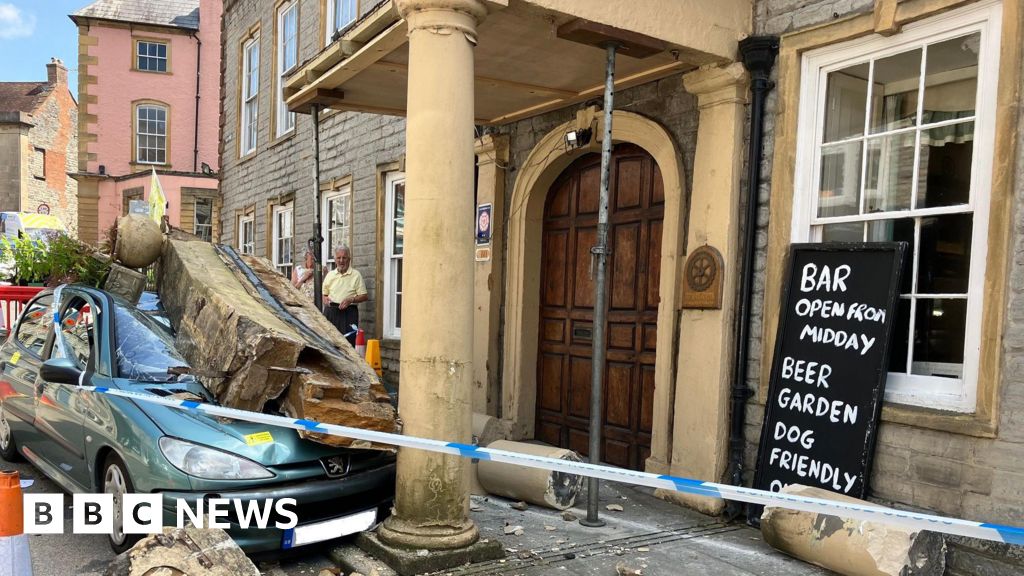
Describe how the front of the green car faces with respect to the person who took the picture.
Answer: facing the viewer and to the right of the viewer

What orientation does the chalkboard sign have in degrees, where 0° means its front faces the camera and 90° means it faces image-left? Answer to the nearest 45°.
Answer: approximately 45°

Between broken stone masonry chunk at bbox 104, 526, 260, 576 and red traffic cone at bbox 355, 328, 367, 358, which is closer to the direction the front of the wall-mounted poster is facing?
the broken stone masonry chunk

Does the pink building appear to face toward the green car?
yes

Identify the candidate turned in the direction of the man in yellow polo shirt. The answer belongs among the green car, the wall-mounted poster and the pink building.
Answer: the pink building

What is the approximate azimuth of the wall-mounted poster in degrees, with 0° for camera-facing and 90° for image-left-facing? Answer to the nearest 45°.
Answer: approximately 45°

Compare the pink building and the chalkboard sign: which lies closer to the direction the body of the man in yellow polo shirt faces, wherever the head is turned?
the chalkboard sign

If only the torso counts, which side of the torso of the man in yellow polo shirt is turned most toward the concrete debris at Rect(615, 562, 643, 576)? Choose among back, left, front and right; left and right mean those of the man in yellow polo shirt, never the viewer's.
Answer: front

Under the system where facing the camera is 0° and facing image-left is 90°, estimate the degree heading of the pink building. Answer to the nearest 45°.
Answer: approximately 0°

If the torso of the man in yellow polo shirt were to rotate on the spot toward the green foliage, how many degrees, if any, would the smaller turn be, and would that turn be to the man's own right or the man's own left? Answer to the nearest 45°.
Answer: approximately 45° to the man's own right

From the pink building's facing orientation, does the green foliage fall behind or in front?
in front

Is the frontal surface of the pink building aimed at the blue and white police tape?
yes

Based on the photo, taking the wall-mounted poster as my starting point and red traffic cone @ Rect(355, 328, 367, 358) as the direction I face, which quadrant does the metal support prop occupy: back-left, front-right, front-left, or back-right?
back-left

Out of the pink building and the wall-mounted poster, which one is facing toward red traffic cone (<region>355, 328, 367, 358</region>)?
the pink building

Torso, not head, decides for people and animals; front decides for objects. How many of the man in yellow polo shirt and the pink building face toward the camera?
2
